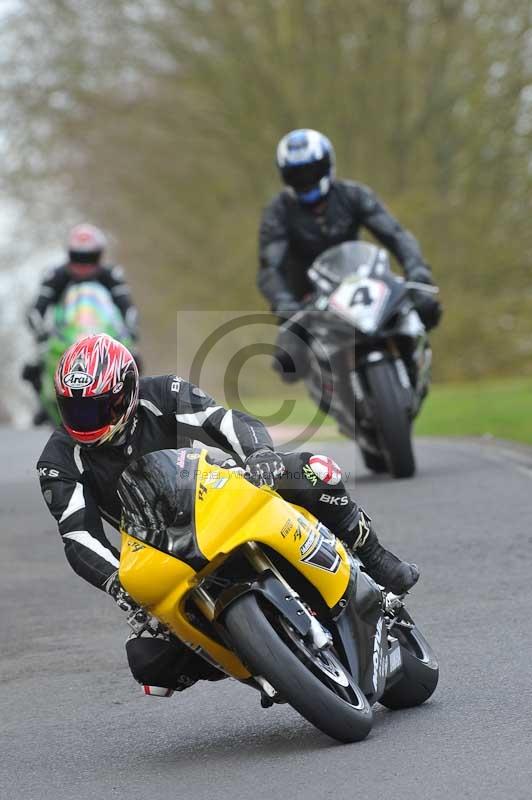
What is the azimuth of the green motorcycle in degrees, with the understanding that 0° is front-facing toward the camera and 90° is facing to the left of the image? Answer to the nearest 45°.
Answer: approximately 0°

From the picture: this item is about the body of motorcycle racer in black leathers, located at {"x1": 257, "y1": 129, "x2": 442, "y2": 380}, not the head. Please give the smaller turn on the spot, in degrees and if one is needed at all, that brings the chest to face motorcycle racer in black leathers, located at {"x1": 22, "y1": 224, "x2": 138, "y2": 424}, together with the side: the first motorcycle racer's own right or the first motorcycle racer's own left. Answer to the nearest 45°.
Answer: approximately 135° to the first motorcycle racer's own right

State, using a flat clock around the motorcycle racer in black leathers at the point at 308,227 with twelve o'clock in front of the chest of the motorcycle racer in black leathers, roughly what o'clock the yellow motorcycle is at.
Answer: The yellow motorcycle is roughly at 12 o'clock from the motorcycle racer in black leathers.

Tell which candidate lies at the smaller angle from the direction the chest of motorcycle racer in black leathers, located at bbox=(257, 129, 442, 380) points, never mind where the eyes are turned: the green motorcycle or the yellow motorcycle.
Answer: the yellow motorcycle

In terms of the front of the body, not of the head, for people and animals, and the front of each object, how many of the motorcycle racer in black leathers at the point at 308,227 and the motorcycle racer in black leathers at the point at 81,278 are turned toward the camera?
2

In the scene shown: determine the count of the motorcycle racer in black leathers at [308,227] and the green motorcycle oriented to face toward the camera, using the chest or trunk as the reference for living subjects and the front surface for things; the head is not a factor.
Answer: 2

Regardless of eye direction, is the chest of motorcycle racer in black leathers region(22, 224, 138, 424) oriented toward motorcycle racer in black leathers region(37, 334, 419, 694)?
yes

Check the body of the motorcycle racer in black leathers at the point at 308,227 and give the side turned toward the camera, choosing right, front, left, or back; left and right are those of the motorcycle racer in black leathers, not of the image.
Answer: front

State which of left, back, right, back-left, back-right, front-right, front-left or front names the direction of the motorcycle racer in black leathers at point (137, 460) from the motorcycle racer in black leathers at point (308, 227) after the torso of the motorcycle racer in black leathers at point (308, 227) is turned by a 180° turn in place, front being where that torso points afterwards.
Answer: back

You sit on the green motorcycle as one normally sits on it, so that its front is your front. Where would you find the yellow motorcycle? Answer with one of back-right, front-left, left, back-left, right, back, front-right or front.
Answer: front

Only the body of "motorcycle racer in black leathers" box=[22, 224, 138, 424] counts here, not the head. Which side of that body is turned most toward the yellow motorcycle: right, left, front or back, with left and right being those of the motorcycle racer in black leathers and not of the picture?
front

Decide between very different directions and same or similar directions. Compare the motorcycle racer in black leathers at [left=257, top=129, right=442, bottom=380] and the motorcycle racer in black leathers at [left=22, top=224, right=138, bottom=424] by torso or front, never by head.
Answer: same or similar directions

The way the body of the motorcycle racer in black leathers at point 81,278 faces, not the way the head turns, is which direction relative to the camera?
toward the camera
